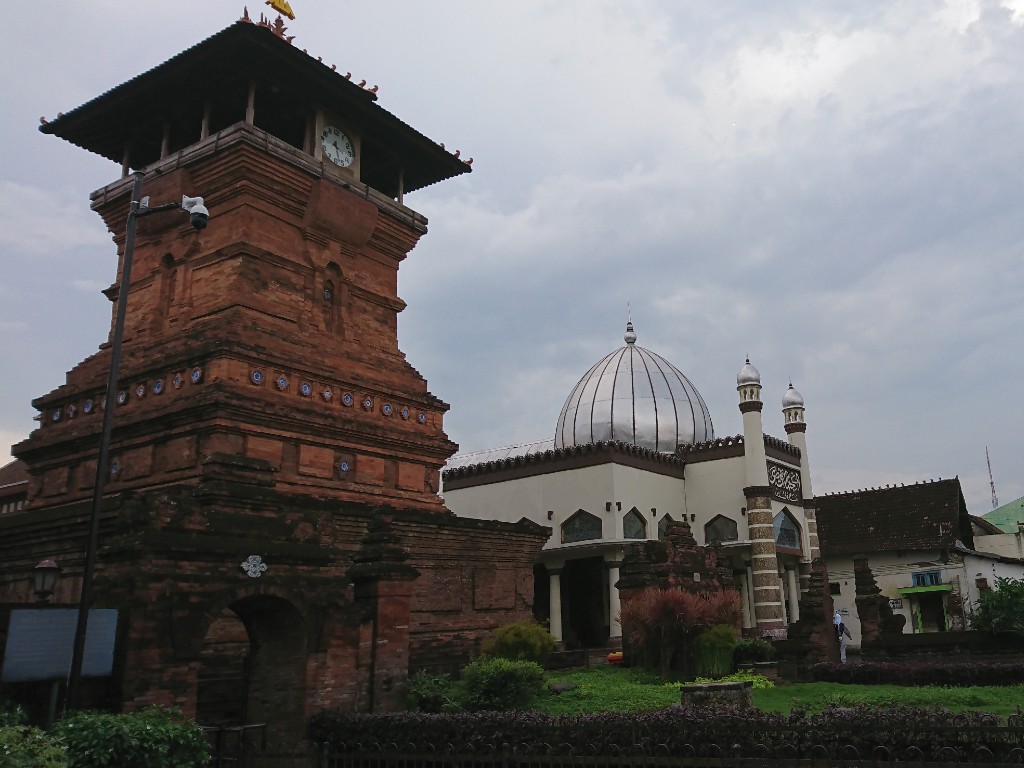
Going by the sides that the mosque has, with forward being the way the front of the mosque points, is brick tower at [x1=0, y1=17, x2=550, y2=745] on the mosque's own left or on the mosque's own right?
on the mosque's own right

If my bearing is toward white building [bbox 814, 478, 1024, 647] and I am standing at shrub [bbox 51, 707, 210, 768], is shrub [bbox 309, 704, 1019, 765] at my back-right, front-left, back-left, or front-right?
front-right

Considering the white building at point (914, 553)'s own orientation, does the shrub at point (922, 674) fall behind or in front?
in front

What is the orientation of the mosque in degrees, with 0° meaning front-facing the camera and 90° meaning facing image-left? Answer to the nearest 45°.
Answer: approximately 315°

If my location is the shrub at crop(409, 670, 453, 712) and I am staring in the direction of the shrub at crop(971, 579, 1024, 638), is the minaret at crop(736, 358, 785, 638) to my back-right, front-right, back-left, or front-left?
front-left

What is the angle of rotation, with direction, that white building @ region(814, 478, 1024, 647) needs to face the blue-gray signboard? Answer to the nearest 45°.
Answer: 0° — it already faces it

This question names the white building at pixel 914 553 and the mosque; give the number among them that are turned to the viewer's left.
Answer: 0

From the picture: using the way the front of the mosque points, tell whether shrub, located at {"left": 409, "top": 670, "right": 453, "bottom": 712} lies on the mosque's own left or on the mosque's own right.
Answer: on the mosque's own right

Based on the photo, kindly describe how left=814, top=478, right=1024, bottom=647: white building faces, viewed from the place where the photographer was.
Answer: facing the viewer

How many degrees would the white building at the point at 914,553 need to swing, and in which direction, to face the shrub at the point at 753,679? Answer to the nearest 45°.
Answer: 0° — it already faces it

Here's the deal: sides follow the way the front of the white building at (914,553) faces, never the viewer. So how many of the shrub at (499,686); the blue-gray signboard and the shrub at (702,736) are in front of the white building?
3

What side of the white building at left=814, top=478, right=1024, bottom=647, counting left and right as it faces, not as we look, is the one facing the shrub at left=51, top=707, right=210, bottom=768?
front

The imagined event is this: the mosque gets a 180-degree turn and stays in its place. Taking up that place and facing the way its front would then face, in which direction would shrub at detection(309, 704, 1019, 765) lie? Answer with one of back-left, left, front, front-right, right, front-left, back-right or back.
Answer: back-left
